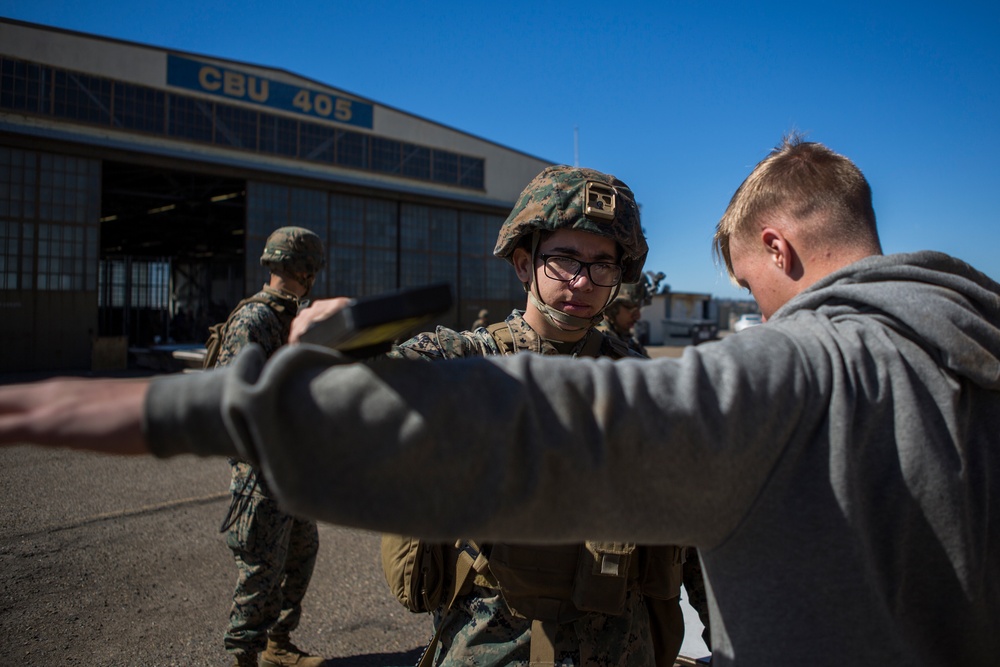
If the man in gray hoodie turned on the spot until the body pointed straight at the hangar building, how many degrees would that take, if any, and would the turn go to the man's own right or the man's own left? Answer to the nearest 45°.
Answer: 0° — they already face it

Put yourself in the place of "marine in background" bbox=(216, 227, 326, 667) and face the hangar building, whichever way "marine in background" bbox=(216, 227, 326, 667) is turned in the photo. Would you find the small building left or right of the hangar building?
right

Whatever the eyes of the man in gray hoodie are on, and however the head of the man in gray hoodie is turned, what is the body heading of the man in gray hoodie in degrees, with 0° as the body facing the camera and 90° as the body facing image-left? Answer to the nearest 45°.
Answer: approximately 135°

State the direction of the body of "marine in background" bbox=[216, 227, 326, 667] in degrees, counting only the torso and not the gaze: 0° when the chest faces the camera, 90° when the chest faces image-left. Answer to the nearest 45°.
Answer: approximately 270°

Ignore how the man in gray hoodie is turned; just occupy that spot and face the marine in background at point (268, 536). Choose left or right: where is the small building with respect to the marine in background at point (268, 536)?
right

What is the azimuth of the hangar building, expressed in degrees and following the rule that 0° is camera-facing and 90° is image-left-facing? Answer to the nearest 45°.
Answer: approximately 315°

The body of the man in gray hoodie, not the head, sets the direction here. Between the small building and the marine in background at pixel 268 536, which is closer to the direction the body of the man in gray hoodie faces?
the marine in background

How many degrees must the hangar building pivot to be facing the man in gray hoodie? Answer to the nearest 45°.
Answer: approximately 45° to its right

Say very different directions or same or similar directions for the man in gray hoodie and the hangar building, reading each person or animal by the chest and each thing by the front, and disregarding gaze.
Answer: very different directions

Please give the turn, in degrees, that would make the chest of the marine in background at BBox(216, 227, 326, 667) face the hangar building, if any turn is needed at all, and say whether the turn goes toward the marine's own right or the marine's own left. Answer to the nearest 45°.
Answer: approximately 90° to the marine's own left

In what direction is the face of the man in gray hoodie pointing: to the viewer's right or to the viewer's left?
to the viewer's left

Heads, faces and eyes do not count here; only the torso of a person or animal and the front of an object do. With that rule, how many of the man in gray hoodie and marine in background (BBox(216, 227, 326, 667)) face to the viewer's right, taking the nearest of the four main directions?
1
